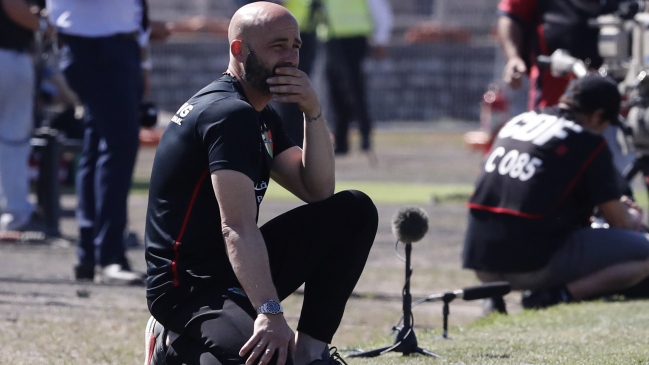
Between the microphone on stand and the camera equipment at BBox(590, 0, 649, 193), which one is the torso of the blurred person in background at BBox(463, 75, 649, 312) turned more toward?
the camera equipment

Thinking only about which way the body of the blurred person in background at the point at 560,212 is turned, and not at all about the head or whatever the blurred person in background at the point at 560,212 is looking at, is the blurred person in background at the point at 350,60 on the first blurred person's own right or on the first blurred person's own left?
on the first blurred person's own left

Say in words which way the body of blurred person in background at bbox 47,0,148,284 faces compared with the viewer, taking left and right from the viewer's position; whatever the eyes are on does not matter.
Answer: facing to the right of the viewer

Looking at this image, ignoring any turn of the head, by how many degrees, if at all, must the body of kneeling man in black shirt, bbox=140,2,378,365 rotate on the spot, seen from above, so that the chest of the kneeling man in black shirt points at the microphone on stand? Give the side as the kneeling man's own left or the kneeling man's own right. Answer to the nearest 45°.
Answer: approximately 45° to the kneeling man's own left

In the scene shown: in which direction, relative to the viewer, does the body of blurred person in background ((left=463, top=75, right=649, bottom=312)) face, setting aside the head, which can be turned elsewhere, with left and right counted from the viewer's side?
facing away from the viewer and to the right of the viewer

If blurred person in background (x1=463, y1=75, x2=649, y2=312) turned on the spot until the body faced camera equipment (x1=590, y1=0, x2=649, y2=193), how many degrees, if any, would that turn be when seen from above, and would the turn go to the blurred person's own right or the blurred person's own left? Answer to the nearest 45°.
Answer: approximately 45° to the blurred person's own left

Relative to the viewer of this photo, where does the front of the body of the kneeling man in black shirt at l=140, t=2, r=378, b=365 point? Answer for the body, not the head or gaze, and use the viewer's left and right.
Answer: facing to the right of the viewer

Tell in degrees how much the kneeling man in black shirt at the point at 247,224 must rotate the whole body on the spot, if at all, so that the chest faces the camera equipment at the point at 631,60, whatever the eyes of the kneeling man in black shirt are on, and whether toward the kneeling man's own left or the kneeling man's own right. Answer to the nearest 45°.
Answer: approximately 45° to the kneeling man's own left

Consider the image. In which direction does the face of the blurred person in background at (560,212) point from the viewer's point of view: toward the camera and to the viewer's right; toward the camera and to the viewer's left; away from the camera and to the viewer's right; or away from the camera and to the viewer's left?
away from the camera and to the viewer's right

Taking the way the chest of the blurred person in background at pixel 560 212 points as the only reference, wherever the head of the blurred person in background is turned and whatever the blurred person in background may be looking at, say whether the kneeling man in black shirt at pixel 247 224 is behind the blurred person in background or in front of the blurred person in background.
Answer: behind

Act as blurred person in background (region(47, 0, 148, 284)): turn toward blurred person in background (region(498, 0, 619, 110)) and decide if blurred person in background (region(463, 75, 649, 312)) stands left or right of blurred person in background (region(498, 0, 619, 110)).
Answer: right

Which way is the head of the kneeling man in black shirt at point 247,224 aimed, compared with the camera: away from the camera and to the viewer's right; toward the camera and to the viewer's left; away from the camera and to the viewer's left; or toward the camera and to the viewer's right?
toward the camera and to the viewer's right
